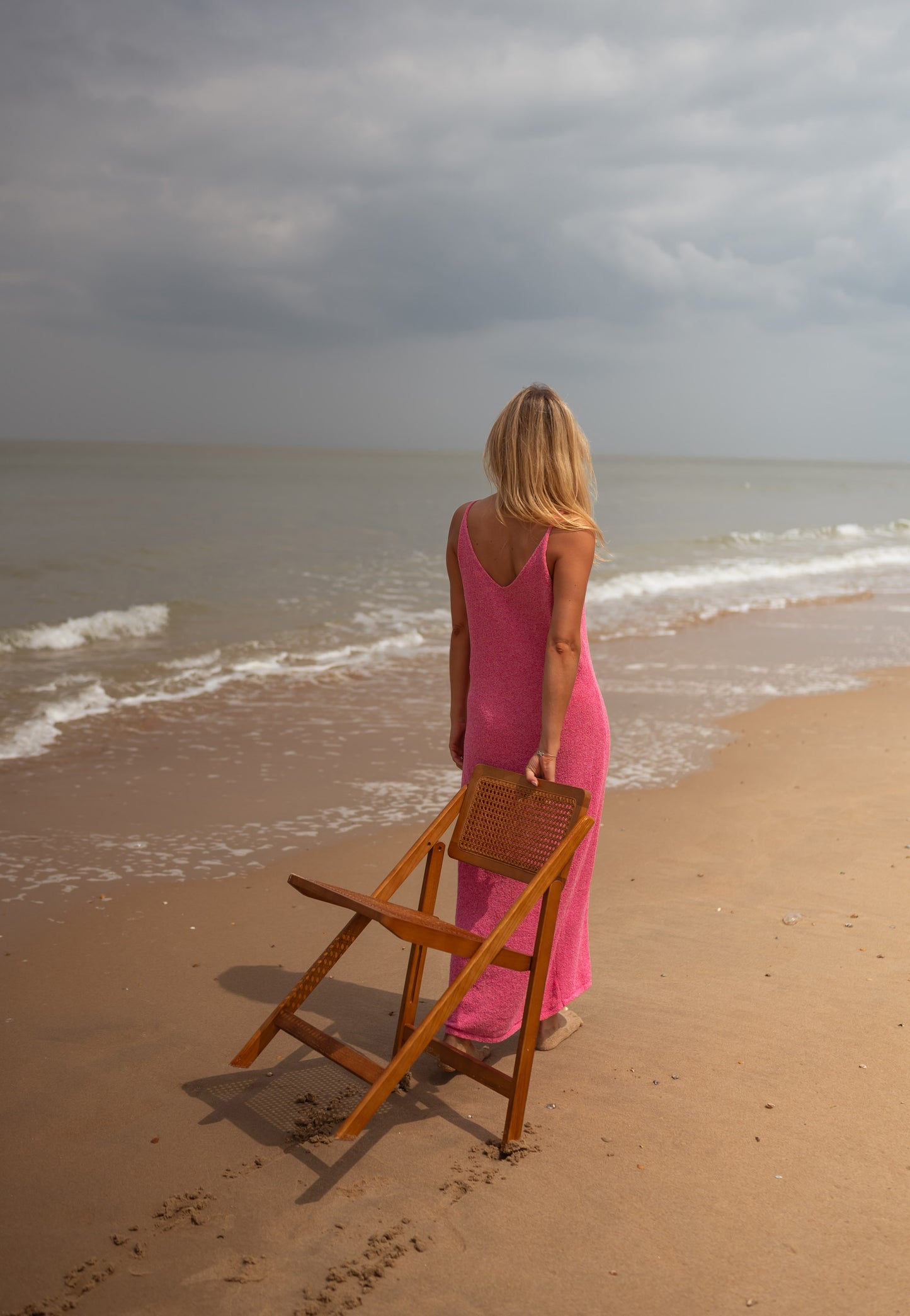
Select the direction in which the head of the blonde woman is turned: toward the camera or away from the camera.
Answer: away from the camera

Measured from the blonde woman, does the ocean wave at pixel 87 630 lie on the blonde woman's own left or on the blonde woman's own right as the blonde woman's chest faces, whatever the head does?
on the blonde woman's own left

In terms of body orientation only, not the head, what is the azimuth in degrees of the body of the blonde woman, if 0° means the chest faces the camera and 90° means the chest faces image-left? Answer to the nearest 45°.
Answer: approximately 225°

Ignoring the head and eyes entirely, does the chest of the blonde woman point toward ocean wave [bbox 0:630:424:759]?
no

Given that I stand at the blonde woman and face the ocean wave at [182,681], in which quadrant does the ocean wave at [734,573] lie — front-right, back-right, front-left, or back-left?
front-right

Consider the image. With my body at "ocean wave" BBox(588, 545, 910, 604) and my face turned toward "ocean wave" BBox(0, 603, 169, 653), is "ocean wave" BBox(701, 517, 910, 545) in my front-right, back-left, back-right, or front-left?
back-right

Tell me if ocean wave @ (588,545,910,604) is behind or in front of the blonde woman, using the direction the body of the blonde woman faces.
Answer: in front
